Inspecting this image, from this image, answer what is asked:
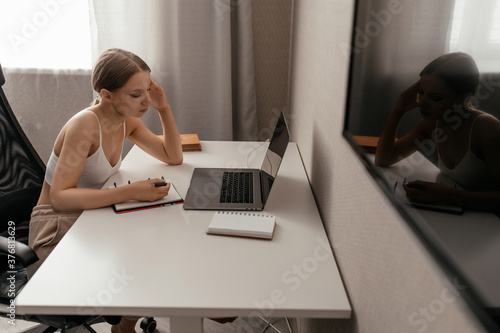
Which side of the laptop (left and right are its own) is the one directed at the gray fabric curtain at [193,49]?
right

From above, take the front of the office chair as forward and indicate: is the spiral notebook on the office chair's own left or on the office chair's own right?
on the office chair's own right

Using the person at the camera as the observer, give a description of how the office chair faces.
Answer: facing to the right of the viewer

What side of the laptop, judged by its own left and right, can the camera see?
left

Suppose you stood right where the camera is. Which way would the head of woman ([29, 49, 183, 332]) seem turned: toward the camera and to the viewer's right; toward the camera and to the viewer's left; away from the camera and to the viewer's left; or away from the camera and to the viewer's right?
toward the camera and to the viewer's right

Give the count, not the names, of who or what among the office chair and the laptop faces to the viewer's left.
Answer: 1

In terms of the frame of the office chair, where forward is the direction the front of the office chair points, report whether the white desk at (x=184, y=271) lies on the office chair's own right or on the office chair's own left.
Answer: on the office chair's own right

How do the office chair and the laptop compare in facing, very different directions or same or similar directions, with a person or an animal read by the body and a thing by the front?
very different directions
